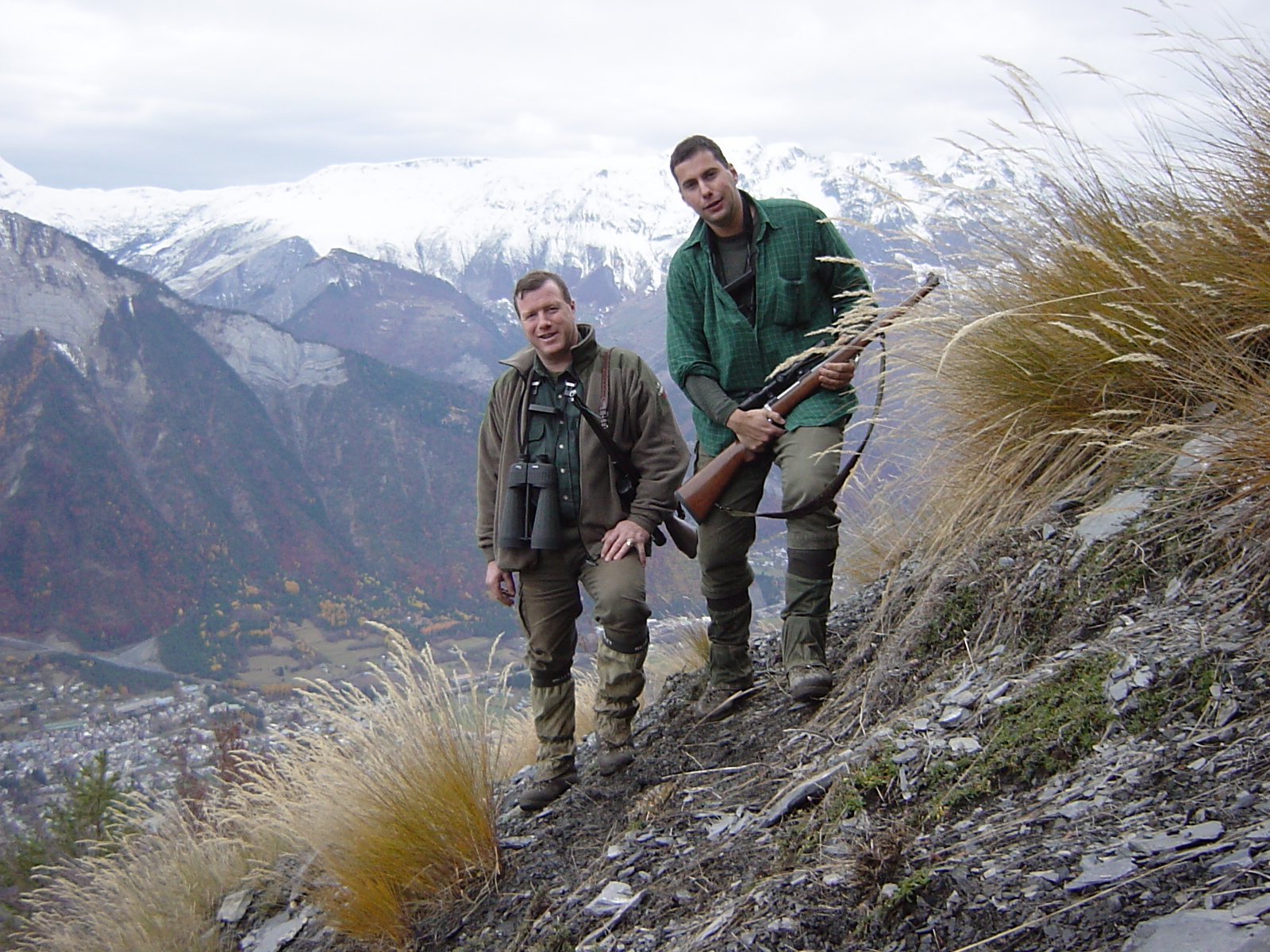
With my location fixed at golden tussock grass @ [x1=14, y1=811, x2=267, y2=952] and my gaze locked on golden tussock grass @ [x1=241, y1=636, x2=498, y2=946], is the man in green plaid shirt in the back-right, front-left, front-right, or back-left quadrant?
front-left

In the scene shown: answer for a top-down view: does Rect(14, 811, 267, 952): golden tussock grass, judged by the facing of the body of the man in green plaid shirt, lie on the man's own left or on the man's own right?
on the man's own right

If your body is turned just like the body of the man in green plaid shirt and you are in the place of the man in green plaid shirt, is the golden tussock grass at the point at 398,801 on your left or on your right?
on your right

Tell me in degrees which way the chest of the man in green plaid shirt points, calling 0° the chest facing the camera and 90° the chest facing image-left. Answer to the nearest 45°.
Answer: approximately 0°
